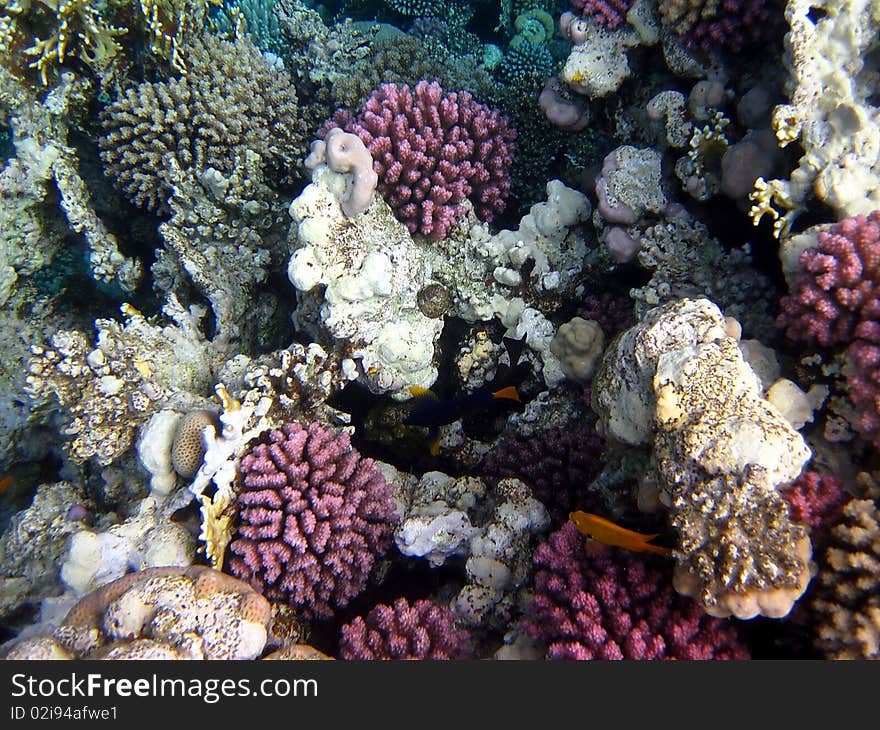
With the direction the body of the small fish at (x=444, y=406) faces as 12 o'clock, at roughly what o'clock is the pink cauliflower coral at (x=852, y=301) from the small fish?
The pink cauliflower coral is roughly at 7 o'clock from the small fish.

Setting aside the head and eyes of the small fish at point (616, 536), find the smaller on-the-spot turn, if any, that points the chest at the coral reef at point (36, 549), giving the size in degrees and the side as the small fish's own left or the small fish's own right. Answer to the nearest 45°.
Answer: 0° — it already faces it

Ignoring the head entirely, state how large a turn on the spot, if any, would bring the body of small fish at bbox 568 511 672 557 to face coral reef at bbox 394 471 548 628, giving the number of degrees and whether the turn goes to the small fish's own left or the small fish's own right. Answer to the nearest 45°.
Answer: approximately 45° to the small fish's own right

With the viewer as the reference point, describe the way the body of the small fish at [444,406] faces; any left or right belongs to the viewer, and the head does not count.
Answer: facing to the left of the viewer

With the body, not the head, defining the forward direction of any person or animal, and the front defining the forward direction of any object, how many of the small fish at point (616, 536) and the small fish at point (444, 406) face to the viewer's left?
2

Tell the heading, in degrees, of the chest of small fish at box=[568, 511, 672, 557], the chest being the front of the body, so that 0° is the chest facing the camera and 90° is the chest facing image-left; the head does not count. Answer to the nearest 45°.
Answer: approximately 90°

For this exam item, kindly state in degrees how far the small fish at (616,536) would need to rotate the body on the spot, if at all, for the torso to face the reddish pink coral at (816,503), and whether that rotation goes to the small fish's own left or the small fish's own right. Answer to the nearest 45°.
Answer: approximately 180°
